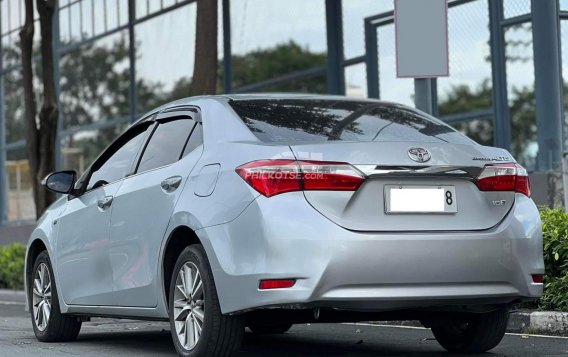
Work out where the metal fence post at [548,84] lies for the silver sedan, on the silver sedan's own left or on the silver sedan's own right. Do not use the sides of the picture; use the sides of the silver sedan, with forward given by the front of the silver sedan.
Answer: on the silver sedan's own right

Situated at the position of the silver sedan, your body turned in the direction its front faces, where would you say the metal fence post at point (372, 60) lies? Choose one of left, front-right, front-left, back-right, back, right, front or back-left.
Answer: front-right

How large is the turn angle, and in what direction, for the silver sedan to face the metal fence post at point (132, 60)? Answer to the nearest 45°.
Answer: approximately 45° to its right

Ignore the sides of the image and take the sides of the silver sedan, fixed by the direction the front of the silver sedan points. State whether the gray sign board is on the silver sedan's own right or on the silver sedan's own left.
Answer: on the silver sedan's own right

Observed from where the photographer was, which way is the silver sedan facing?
facing away from the viewer and to the left of the viewer

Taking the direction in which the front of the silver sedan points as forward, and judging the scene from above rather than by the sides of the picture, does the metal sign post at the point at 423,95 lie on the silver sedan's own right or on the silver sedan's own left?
on the silver sedan's own right
